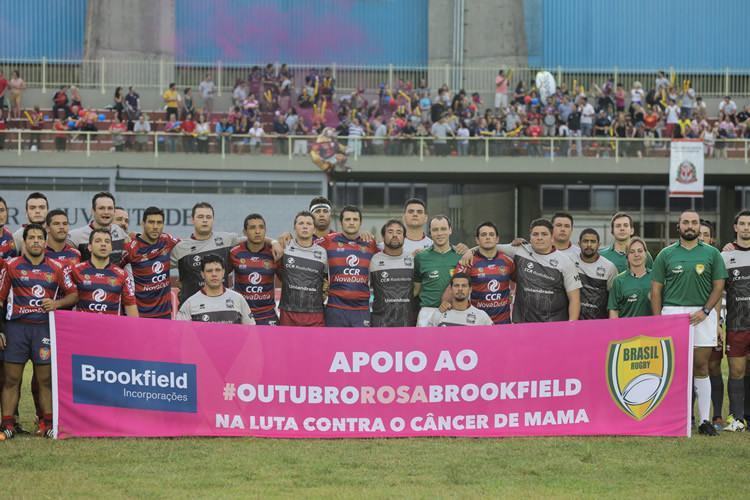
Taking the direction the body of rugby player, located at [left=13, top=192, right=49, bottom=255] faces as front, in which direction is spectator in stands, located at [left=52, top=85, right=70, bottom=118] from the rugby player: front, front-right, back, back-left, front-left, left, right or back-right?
back

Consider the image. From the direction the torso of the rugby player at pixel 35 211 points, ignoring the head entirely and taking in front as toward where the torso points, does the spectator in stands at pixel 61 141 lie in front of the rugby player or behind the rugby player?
behind

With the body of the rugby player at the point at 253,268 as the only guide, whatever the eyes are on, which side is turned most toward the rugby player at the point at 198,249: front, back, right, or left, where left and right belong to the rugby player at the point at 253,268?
right

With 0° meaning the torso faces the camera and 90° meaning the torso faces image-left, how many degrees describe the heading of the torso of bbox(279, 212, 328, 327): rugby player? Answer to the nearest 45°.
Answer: approximately 0°
